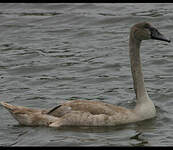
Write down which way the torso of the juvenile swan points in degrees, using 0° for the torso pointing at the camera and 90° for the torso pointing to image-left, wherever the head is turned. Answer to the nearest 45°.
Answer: approximately 270°
